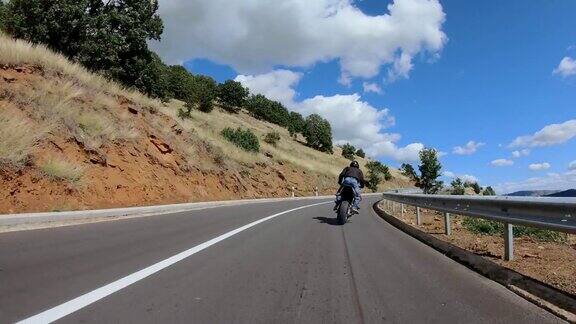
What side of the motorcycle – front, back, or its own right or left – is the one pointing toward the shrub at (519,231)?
right

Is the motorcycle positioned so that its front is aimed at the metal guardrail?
no

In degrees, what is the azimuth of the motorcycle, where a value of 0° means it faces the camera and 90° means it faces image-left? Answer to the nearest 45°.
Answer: approximately 180°
